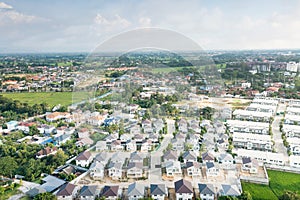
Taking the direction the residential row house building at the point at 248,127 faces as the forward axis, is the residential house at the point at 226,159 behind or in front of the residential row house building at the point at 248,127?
in front

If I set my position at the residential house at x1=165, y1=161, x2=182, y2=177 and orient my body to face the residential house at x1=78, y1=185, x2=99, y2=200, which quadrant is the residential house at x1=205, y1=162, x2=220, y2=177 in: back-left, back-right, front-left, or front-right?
back-left

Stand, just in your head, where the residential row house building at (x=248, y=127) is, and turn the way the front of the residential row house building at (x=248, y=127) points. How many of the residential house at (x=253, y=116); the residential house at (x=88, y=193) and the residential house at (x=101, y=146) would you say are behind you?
1

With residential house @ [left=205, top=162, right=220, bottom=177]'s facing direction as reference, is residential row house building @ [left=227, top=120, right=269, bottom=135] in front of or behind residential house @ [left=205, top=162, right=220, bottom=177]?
behind

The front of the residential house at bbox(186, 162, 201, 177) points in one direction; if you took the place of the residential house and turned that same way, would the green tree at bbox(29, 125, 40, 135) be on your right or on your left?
on your right

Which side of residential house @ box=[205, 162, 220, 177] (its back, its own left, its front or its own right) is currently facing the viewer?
front

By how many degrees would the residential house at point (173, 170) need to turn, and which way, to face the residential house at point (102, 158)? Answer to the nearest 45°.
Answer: approximately 90° to its right

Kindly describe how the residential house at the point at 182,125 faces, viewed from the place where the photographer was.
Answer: facing the viewer

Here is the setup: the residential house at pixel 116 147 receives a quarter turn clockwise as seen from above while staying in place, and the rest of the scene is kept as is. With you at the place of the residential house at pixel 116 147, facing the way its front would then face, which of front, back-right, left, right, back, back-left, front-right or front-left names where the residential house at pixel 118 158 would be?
left

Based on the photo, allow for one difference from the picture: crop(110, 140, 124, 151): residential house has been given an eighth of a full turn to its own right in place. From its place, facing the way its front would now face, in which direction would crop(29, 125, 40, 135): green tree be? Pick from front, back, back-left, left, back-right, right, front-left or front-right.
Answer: right

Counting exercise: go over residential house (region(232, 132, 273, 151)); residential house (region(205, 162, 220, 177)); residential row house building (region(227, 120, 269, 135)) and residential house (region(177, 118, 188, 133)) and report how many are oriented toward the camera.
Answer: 4

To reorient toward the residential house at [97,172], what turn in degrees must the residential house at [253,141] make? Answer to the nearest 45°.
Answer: approximately 45° to its right

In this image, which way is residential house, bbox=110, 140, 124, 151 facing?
toward the camera

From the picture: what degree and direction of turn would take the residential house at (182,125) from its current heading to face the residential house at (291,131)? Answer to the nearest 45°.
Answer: approximately 90° to its left
